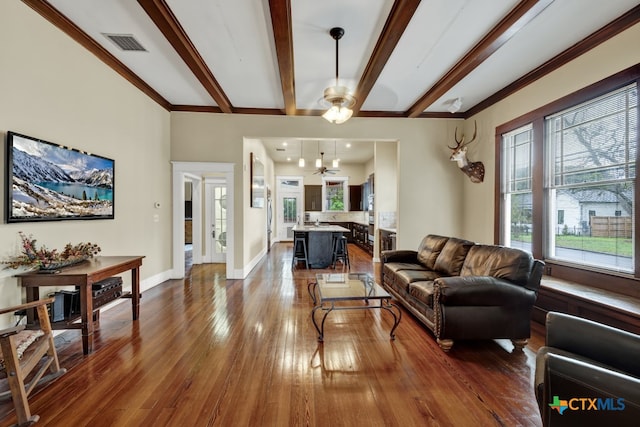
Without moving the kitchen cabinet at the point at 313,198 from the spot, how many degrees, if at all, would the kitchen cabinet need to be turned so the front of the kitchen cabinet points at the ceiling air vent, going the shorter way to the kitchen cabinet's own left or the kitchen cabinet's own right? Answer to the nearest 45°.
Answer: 0° — it already faces it

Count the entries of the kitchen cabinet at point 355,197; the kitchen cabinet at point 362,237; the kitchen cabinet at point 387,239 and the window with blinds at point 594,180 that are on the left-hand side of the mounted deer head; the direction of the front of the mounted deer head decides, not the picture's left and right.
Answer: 1

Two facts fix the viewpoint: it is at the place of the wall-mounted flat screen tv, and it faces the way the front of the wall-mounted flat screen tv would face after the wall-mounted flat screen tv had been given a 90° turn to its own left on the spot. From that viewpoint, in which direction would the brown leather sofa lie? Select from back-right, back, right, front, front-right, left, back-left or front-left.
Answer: right

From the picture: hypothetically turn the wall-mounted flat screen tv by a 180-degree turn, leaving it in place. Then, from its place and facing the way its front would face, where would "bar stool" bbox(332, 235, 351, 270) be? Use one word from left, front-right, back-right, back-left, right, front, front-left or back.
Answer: back-right

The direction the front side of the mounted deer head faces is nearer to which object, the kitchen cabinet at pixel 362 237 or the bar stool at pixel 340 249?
the bar stool

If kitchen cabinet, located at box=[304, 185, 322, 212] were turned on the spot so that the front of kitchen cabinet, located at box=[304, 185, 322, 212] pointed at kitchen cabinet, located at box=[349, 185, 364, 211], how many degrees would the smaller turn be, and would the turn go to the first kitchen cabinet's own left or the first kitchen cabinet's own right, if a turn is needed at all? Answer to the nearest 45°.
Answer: approximately 90° to the first kitchen cabinet's own left

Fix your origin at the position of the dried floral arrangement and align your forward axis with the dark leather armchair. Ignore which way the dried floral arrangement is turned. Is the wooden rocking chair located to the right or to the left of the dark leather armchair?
right

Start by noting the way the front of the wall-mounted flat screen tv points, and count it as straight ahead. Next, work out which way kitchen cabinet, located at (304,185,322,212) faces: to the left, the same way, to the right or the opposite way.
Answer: to the right

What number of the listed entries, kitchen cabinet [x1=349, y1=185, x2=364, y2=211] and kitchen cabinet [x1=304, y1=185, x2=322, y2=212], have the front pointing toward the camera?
2

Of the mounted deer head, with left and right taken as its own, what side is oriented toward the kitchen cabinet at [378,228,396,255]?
right

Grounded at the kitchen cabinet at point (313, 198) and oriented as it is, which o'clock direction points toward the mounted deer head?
The mounted deer head is roughly at 11 o'clock from the kitchen cabinet.

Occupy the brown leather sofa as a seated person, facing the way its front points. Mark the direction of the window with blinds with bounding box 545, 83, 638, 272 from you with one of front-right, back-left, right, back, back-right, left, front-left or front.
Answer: back

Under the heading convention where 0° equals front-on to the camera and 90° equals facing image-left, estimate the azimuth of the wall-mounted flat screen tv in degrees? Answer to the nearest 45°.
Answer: approximately 315°

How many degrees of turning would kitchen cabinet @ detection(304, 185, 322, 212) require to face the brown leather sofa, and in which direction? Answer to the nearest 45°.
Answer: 0° — it already faces it

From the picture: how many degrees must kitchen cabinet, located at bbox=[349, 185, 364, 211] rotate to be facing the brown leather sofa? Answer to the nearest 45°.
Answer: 0° — it already faces it

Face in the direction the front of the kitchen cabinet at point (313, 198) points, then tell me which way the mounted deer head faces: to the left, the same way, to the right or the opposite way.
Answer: to the right

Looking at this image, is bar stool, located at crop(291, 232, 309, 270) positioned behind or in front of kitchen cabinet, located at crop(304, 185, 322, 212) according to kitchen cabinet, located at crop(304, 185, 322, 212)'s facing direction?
in front

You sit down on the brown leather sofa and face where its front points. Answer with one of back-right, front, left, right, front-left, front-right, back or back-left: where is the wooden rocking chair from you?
front

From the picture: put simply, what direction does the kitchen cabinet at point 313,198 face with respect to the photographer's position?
facing the viewer

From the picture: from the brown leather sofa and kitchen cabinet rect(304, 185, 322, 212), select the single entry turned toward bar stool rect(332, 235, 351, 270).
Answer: the kitchen cabinet

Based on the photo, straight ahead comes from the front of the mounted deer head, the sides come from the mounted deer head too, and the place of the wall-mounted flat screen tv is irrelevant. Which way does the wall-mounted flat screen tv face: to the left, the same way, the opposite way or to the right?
the opposite way

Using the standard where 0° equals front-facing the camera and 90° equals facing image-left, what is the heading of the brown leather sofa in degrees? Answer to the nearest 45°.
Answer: approximately 45°

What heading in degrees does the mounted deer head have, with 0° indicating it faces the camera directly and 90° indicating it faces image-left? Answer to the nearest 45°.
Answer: approximately 45°
